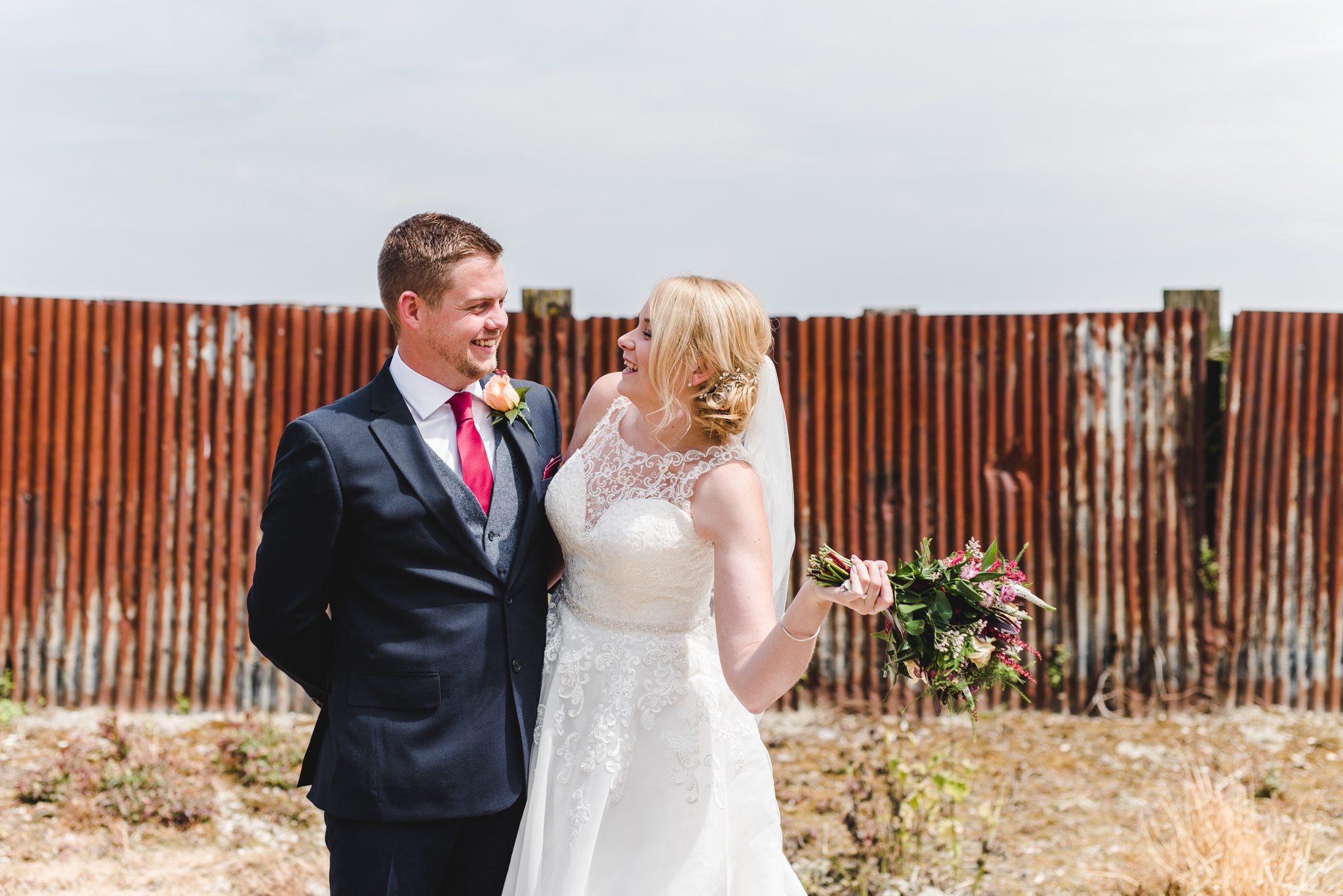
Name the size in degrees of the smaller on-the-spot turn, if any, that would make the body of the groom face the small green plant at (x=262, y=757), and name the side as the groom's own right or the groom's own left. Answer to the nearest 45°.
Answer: approximately 135° to the groom's own left

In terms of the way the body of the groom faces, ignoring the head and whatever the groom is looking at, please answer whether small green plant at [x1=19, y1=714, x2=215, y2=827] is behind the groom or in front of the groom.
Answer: behind

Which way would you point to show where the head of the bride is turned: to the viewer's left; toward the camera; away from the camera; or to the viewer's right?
to the viewer's left

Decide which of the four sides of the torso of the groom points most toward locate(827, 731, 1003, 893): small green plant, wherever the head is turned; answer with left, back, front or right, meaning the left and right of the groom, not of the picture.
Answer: left

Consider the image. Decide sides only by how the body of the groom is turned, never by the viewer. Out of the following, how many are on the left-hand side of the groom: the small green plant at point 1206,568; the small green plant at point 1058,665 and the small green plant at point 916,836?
3

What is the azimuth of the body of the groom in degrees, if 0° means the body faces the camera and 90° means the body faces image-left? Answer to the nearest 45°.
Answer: approximately 315°

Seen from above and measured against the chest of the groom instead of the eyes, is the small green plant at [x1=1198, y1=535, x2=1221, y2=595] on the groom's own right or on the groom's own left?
on the groom's own left

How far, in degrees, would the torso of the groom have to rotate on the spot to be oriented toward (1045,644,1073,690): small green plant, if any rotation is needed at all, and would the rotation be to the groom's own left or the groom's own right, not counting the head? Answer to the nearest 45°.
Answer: approximately 90° to the groom's own left

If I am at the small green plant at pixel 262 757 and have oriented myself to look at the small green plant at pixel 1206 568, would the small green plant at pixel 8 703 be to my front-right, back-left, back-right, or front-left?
back-left
